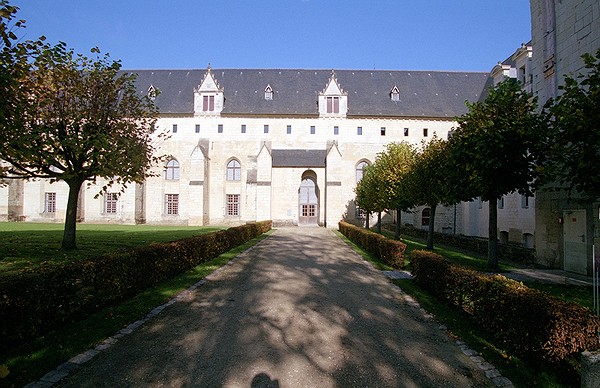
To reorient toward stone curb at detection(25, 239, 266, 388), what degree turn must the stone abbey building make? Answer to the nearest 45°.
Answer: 0° — it already faces it

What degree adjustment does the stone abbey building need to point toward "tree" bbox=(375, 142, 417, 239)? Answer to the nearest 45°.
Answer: approximately 45° to its left

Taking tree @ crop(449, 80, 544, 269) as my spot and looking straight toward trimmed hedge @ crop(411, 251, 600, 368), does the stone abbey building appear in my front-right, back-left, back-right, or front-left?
back-right

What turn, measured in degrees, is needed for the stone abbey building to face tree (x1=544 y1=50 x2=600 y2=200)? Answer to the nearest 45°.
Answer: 0° — it already faces it

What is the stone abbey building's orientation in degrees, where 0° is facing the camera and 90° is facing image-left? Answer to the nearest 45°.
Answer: approximately 0°

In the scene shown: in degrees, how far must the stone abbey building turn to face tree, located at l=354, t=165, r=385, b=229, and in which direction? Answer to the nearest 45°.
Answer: approximately 45° to its left

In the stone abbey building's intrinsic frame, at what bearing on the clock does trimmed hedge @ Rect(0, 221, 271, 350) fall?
The trimmed hedge is roughly at 12 o'clock from the stone abbey building.
